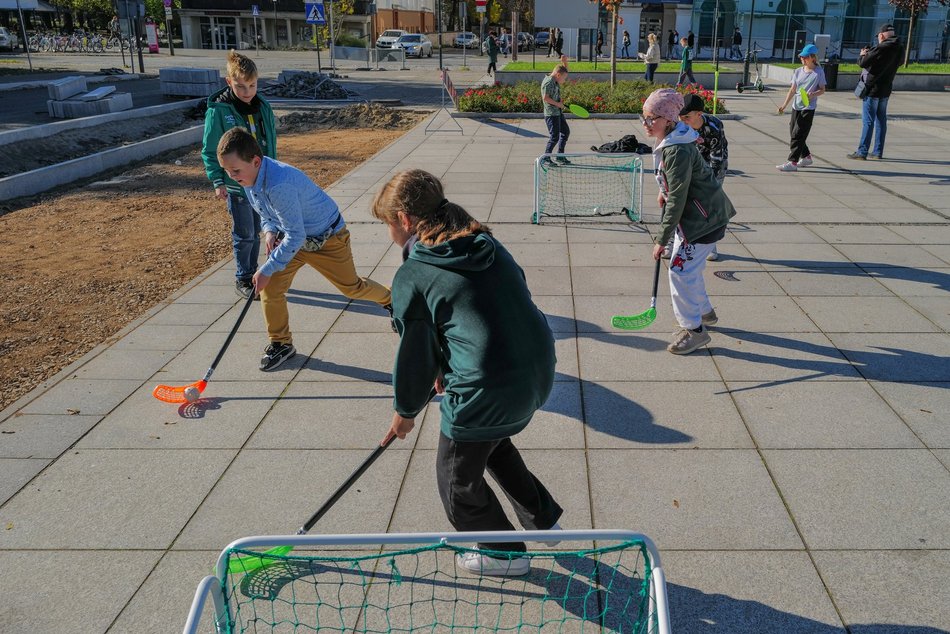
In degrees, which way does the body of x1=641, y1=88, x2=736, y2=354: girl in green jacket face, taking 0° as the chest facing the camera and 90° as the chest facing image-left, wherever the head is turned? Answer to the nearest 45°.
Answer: approximately 90°

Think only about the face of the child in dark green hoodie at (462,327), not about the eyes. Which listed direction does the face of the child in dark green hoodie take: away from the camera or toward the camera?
away from the camera

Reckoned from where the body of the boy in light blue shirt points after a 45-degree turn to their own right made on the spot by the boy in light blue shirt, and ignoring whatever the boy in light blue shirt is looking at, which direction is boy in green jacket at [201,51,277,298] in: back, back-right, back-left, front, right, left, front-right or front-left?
right

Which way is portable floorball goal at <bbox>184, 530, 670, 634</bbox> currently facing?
away from the camera

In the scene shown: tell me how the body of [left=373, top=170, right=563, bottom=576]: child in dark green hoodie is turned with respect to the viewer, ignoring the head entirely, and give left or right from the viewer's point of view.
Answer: facing away from the viewer and to the left of the viewer

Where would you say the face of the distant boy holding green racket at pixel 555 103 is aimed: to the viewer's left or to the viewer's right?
to the viewer's right
